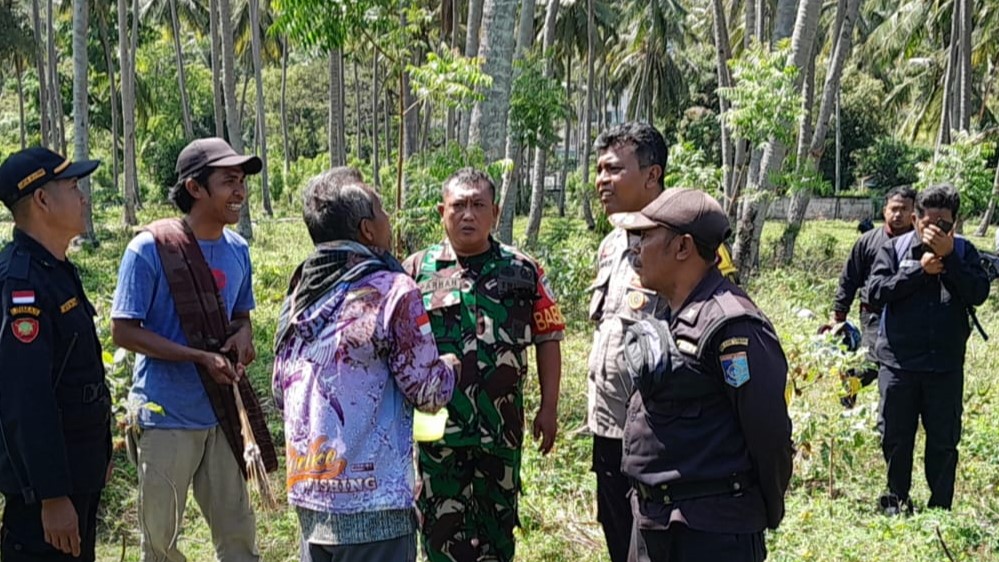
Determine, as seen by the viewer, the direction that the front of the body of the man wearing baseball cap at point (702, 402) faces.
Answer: to the viewer's left

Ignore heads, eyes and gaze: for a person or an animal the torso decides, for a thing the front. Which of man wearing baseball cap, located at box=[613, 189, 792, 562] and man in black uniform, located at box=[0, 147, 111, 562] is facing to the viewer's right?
the man in black uniform

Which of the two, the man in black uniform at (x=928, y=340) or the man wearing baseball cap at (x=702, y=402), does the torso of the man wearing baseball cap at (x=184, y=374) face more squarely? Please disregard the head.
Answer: the man wearing baseball cap

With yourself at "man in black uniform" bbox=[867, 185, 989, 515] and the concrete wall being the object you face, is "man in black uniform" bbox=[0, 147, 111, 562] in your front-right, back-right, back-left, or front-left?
back-left

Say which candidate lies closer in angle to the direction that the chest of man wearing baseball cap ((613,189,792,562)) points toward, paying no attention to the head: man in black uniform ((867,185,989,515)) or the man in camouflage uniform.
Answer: the man in camouflage uniform

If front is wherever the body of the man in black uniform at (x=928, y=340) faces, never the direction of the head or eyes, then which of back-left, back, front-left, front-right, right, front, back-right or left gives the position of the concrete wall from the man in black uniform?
back

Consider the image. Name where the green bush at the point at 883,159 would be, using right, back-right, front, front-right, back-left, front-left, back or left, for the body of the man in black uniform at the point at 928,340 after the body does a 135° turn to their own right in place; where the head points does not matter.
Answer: front-right

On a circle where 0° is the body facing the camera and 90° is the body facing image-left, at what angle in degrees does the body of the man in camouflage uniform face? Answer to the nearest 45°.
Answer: approximately 0°

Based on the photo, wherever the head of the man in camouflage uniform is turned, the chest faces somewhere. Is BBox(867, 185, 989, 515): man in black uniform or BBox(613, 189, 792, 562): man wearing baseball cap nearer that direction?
the man wearing baseball cap

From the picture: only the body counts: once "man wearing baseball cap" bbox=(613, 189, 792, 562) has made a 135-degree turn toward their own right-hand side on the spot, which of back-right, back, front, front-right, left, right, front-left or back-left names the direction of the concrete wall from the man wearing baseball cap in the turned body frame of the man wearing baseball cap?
front-left

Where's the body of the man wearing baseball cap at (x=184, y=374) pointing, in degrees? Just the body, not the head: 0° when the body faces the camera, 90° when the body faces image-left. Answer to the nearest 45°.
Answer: approximately 315°
